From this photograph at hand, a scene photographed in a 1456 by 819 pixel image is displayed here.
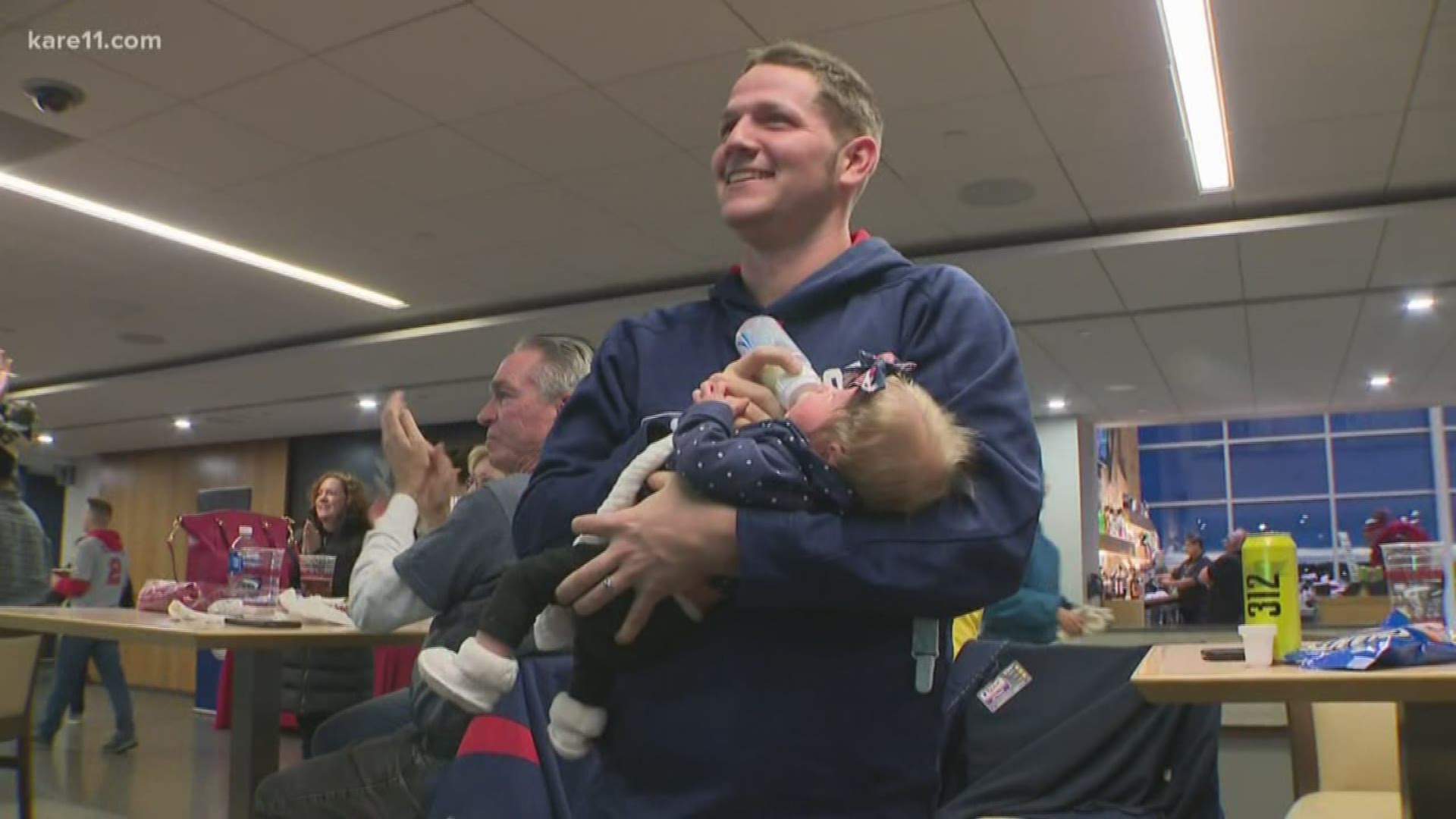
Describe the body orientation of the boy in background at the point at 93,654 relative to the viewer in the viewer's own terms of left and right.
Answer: facing away from the viewer and to the left of the viewer

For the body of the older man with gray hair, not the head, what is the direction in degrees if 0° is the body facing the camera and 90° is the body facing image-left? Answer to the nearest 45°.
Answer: approximately 90°

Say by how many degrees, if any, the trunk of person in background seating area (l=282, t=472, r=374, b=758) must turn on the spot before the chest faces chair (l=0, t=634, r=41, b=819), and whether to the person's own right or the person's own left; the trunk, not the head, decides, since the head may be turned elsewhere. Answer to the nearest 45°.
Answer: approximately 90° to the person's own right

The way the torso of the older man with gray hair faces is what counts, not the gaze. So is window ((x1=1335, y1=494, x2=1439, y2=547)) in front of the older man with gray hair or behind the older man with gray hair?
behind

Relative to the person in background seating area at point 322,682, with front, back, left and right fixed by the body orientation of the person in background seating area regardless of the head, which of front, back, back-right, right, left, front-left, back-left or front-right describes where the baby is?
front-left

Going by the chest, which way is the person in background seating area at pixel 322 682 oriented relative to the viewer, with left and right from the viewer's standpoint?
facing the viewer and to the left of the viewer

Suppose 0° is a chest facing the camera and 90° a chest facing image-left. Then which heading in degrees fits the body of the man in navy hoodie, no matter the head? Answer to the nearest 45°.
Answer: approximately 45°

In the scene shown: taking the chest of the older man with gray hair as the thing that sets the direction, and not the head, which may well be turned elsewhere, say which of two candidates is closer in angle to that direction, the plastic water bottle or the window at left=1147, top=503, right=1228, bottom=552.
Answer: the plastic water bottle

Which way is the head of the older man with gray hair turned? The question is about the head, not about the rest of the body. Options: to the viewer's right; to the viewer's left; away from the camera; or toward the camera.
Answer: to the viewer's left

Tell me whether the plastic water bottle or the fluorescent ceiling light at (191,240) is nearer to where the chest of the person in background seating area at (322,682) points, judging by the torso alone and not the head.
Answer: the plastic water bottle

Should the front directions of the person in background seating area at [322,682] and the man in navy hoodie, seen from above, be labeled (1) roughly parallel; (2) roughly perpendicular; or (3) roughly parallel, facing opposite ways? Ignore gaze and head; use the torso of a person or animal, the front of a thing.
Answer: roughly parallel

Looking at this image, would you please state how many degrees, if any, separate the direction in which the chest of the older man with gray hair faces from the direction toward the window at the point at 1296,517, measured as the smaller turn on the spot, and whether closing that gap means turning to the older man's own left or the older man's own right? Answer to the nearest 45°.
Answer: approximately 135° to the older man's own right

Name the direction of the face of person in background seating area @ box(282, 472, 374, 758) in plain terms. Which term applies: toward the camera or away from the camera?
toward the camera
